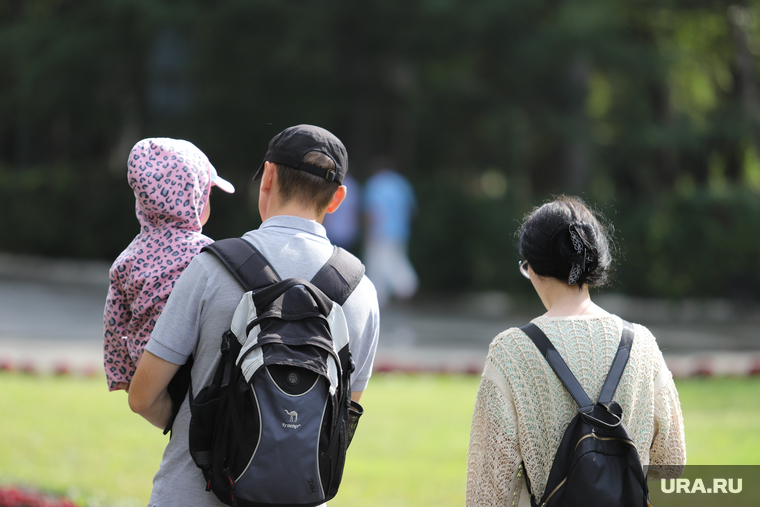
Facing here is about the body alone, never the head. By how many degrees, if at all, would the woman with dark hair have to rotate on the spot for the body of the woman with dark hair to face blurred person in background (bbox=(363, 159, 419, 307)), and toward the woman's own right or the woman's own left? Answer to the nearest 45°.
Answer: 0° — they already face them

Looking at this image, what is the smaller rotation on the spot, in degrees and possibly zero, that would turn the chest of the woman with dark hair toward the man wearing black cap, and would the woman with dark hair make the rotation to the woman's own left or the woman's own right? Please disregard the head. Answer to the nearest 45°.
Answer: approximately 90° to the woman's own left

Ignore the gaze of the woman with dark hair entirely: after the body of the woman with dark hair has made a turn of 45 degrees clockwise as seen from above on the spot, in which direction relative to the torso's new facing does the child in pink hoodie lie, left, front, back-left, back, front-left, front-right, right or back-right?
back-left

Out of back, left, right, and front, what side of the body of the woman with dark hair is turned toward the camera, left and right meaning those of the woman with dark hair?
back

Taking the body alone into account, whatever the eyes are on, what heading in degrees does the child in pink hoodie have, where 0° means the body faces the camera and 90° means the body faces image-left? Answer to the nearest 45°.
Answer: approximately 225°
